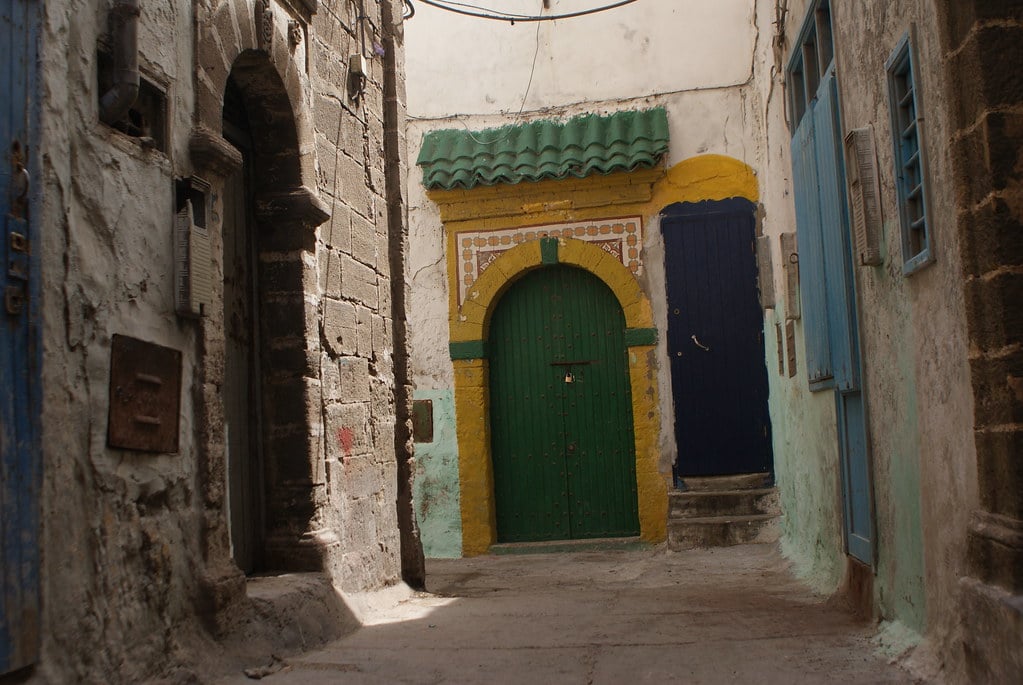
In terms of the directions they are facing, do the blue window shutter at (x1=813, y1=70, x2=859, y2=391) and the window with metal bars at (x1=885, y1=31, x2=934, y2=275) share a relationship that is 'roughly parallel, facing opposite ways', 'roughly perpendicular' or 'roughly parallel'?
roughly parallel

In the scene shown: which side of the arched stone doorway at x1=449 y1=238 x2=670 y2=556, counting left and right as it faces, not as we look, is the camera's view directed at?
front

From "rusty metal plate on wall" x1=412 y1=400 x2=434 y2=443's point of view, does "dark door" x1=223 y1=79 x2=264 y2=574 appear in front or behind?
in front

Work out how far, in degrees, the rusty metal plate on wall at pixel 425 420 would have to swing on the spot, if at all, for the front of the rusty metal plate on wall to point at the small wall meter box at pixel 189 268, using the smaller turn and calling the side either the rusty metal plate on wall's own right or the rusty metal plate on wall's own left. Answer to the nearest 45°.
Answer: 0° — it already faces it

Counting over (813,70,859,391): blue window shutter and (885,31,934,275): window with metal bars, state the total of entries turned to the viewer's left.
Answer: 2

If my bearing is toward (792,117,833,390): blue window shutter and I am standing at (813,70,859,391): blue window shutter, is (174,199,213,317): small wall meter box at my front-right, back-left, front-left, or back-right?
back-left

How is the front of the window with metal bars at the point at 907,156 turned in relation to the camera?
facing to the left of the viewer

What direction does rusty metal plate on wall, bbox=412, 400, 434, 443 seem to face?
toward the camera

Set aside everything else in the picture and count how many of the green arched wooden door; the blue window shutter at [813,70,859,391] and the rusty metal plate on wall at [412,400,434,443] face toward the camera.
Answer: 2

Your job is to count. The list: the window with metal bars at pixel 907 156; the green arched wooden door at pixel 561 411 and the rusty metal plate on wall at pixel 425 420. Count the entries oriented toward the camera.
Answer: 2

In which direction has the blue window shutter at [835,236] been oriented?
to the viewer's left

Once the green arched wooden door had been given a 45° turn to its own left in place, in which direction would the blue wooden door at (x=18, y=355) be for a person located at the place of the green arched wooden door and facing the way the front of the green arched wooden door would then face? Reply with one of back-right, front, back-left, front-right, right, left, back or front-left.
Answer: front-right

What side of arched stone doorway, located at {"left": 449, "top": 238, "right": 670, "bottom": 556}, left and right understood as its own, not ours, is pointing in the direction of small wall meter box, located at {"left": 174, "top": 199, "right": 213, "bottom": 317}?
front

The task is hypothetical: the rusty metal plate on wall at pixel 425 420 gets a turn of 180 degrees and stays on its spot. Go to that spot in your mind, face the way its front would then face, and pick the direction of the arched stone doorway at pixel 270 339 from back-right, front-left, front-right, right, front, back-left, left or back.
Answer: back

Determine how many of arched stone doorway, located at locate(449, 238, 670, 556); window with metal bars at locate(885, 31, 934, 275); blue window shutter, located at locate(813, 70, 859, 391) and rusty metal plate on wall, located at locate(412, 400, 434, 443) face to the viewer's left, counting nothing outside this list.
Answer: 2

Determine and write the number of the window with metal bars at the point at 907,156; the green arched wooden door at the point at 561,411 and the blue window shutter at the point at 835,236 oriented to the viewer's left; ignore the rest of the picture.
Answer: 2

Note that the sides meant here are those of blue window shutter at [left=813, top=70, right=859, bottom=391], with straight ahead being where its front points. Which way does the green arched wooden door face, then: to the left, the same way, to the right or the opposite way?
to the left

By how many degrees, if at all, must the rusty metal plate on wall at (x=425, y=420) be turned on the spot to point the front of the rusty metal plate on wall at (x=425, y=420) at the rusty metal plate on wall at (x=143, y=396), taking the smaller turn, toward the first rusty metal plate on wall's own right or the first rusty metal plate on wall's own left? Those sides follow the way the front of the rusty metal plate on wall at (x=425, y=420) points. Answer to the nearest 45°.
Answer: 0° — it already faces it
